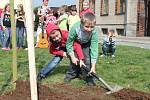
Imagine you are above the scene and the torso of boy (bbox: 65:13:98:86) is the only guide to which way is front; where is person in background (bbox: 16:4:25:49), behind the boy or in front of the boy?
behind

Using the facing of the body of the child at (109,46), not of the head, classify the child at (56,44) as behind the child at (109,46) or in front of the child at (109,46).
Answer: in front

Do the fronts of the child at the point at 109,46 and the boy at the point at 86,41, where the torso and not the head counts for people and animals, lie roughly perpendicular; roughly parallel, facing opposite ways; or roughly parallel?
roughly parallel

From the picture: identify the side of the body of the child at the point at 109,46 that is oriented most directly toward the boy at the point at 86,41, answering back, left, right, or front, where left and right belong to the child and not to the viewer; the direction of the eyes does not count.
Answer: front

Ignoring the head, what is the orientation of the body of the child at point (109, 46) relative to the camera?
toward the camera

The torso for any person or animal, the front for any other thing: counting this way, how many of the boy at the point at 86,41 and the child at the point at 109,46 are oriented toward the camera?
2

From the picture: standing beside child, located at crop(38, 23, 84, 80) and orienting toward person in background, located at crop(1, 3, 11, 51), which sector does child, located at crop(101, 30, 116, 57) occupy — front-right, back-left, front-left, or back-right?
front-right

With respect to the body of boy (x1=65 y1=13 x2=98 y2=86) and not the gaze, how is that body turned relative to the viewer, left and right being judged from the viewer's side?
facing the viewer

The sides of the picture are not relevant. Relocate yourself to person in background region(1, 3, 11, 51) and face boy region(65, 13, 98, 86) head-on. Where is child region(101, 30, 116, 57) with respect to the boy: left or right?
left
